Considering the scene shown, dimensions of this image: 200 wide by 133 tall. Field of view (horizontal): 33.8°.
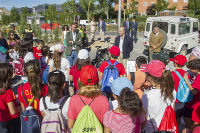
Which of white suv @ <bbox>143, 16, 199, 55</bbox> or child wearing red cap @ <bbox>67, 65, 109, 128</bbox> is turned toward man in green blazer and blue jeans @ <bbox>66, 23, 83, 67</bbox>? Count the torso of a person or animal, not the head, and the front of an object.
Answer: the child wearing red cap

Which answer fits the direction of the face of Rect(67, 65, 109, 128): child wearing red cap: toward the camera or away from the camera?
away from the camera

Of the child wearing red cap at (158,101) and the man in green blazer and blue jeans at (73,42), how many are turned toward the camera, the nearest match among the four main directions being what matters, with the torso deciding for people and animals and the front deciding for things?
1

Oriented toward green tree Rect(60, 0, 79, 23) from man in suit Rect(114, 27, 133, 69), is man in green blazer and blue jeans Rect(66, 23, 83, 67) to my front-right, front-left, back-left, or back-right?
front-left

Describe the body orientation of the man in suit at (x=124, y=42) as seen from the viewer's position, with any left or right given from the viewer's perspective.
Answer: facing the viewer and to the left of the viewer

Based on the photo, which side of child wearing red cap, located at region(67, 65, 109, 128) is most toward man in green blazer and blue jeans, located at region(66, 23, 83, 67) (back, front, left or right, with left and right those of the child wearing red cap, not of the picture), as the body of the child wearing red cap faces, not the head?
front

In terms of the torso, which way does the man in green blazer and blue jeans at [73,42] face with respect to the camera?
toward the camera

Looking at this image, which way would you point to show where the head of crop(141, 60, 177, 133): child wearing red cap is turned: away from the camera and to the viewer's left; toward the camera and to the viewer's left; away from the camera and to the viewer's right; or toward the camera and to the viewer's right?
away from the camera and to the viewer's left

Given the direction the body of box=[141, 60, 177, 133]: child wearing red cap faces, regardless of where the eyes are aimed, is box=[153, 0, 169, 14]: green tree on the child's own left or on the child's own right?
on the child's own right

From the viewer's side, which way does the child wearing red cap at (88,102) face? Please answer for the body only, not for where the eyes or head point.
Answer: away from the camera

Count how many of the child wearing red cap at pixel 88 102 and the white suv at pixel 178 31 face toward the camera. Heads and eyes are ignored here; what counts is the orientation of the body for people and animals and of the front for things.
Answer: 0

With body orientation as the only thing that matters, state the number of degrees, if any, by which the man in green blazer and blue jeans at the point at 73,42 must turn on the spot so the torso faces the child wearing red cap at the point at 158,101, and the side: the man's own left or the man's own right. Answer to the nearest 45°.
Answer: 0° — they already face them
